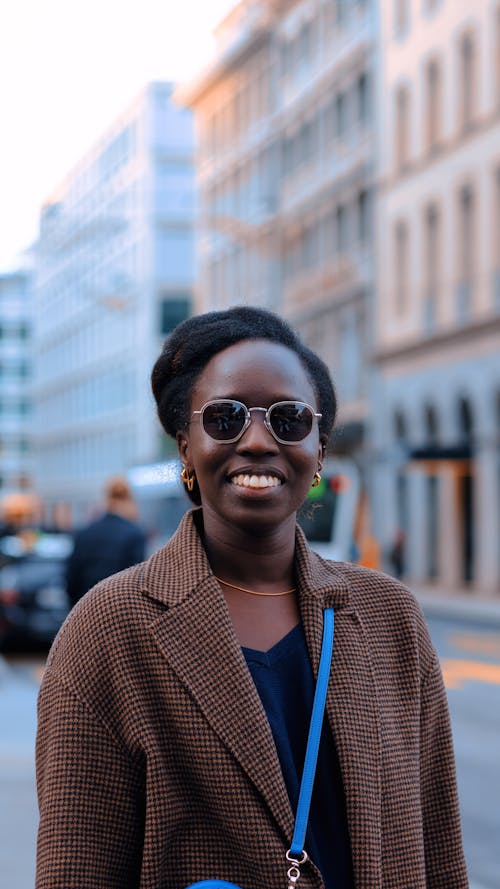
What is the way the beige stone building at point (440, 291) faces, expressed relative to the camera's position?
facing the viewer and to the left of the viewer

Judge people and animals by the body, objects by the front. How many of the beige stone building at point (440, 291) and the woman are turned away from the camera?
0

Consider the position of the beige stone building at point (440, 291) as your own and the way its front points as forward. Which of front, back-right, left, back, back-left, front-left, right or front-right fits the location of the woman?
front-left

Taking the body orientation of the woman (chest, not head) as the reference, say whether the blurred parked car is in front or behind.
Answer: behind

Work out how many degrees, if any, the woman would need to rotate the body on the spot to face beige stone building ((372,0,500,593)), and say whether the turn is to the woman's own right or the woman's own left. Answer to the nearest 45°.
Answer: approximately 180°

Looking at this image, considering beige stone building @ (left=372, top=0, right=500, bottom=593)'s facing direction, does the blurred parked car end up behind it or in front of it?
in front

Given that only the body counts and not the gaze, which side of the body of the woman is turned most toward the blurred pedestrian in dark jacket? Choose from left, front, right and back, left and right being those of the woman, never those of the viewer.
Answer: back

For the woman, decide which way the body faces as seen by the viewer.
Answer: toward the camera

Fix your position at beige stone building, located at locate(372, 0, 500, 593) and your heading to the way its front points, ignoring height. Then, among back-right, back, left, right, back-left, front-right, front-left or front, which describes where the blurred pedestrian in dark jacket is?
front-left
